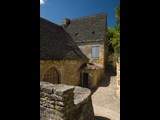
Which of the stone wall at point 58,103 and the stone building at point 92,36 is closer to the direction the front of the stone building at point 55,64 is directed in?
the stone wall

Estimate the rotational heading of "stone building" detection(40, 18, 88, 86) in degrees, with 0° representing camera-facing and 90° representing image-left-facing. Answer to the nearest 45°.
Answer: approximately 0°

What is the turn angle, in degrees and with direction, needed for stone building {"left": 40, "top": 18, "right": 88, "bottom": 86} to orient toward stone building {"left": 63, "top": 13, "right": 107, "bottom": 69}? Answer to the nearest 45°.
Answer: approximately 135° to its left

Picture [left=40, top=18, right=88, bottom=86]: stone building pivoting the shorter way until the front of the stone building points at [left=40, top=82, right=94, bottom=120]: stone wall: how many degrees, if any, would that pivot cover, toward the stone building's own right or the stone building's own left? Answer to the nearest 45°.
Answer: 0° — it already faces it
